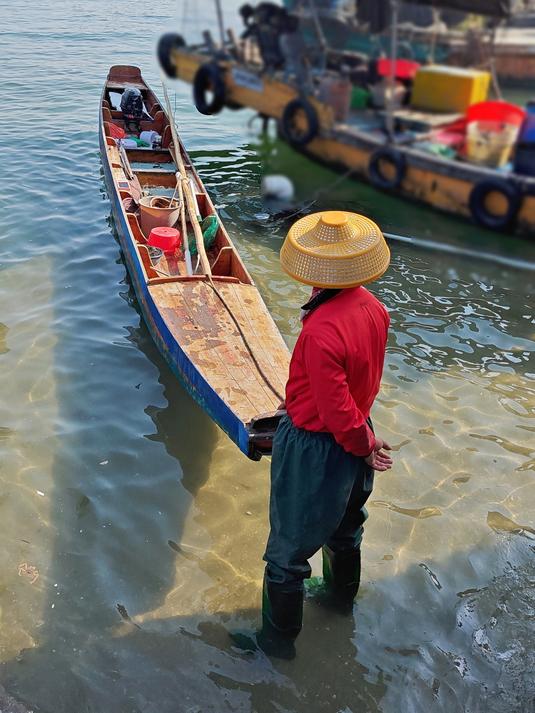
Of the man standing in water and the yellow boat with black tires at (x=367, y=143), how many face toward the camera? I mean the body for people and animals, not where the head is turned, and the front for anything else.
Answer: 0

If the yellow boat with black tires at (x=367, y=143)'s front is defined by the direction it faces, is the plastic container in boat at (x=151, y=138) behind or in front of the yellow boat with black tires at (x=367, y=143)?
in front

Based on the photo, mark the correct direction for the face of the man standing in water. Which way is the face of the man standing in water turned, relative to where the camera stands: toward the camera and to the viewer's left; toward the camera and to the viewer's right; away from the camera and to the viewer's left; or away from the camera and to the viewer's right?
away from the camera and to the viewer's left

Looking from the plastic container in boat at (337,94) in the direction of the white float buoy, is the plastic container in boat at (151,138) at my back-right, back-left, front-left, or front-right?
front-right

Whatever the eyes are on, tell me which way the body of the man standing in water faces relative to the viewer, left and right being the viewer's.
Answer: facing away from the viewer and to the left of the viewer

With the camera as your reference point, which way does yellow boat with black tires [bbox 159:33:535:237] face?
facing away from the viewer and to the left of the viewer

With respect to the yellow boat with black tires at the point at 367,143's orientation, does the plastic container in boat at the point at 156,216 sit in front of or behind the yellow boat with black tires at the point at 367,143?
in front
